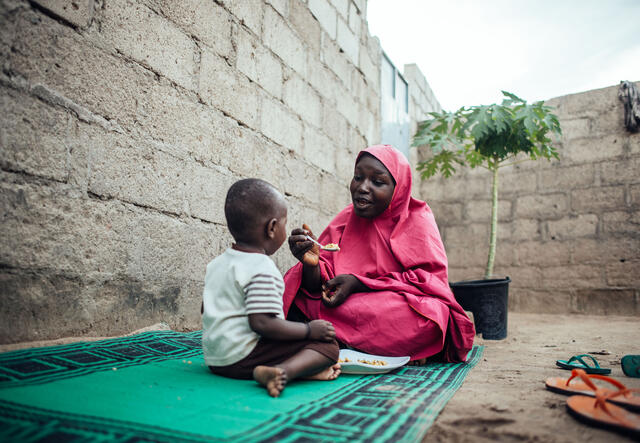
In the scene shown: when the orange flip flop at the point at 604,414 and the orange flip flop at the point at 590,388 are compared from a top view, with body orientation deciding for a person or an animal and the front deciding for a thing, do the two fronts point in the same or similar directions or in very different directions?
same or similar directions

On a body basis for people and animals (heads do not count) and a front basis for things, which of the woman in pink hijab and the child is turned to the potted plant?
the child

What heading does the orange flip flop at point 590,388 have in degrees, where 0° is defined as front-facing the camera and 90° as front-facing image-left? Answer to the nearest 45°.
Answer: approximately 135°

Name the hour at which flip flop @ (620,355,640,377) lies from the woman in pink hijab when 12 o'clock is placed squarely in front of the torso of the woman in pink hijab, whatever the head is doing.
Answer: The flip flop is roughly at 8 o'clock from the woman in pink hijab.

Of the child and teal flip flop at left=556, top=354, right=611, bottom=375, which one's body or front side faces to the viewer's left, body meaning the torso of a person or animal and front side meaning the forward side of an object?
the teal flip flop

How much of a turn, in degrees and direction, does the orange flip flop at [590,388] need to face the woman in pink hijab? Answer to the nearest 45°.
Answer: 0° — it already faces them

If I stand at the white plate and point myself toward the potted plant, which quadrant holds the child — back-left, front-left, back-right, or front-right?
back-left

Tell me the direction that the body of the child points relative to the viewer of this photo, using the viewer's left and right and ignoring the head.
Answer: facing away from the viewer and to the right of the viewer

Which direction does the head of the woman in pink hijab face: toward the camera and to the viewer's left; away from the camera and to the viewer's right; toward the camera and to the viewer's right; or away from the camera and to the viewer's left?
toward the camera and to the viewer's left

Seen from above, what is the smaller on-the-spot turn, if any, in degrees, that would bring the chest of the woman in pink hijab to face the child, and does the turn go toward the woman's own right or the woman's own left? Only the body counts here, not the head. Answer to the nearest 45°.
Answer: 0° — they already face them

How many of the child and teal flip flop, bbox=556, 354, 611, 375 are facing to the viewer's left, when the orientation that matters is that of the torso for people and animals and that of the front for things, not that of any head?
1

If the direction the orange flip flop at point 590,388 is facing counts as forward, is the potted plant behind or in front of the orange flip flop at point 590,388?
in front

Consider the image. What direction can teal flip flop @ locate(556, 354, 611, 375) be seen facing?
to the viewer's left
